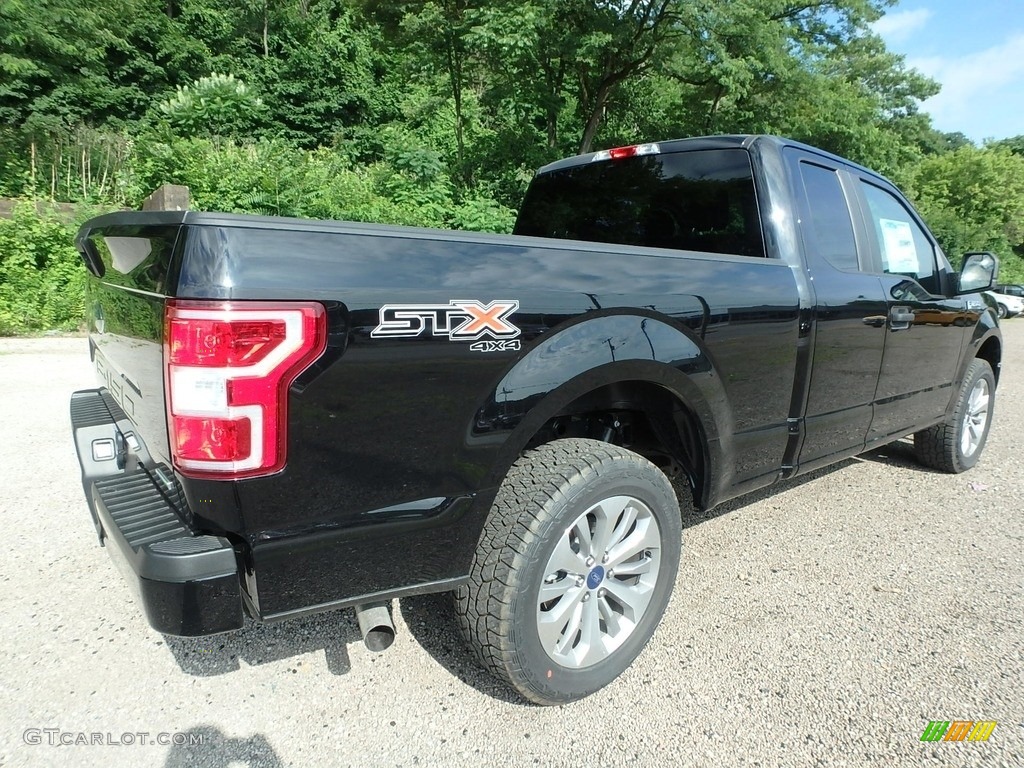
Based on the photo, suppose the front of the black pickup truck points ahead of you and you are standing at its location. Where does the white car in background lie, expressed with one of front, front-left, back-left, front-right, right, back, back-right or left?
front

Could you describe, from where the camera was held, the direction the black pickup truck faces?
facing away from the viewer and to the right of the viewer

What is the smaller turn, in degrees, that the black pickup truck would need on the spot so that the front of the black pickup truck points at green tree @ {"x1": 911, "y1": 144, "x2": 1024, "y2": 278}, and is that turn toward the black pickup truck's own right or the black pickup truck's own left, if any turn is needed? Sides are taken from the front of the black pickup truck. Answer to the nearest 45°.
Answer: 0° — it already faces it
